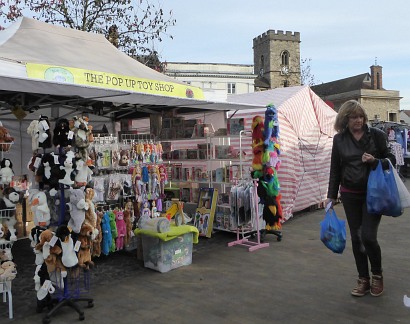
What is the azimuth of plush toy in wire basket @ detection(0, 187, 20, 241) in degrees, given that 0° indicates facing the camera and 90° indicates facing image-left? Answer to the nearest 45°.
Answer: approximately 315°

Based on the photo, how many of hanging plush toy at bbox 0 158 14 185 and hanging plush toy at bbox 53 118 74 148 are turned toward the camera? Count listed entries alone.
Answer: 2

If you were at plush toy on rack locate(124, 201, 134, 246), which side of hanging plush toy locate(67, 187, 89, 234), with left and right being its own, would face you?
left
